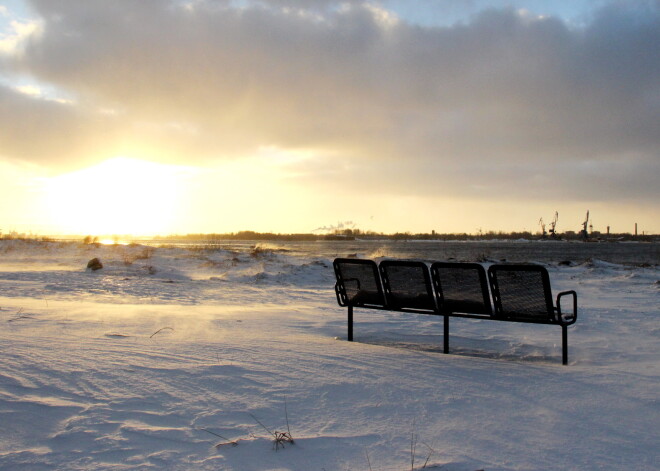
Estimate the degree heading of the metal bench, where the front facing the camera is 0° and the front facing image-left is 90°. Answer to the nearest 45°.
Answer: approximately 225°
